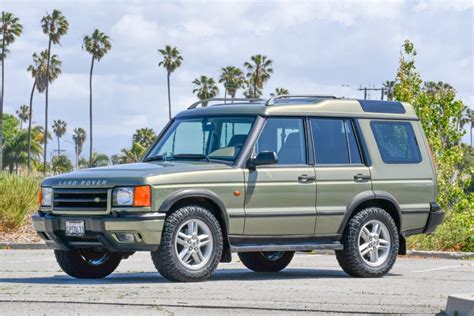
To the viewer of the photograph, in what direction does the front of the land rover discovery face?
facing the viewer and to the left of the viewer

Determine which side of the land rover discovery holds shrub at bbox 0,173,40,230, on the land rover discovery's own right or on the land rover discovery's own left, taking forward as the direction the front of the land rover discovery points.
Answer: on the land rover discovery's own right
